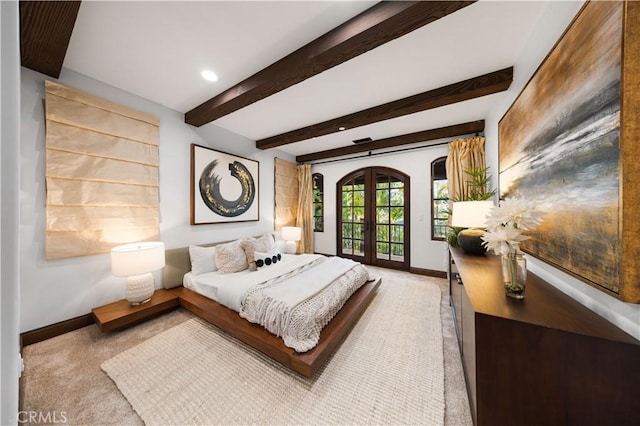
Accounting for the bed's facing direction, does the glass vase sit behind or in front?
in front

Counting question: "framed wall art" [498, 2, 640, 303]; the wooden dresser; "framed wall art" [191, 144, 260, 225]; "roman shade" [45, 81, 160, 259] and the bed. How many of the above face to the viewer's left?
2

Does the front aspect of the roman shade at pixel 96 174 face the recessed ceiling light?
yes

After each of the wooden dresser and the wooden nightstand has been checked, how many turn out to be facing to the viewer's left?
1

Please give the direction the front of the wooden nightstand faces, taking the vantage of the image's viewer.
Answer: facing the viewer and to the right of the viewer

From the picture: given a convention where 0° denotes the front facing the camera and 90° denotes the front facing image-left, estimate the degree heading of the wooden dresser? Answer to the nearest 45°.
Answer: approximately 90°

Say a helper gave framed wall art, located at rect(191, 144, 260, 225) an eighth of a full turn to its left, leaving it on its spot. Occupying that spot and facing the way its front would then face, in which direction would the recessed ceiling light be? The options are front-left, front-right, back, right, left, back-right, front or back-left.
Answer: right

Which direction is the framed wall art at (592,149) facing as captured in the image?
to the viewer's left

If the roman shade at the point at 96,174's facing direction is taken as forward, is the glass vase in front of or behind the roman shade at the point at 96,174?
in front

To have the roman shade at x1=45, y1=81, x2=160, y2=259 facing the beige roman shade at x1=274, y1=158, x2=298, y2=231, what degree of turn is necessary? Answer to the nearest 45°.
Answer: approximately 45° to its left

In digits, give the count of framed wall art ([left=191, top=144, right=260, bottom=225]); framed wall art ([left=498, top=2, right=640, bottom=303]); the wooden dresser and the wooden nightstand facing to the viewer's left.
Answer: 2

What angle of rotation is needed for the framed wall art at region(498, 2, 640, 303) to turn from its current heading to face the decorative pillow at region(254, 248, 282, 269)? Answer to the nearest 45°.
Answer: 0° — it already faces it

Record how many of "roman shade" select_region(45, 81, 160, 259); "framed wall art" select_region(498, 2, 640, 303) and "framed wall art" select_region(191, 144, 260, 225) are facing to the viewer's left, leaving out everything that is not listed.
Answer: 1

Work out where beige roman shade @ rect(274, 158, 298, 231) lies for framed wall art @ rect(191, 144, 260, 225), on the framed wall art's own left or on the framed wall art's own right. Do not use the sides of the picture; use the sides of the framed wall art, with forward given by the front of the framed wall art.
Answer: on the framed wall art's own left

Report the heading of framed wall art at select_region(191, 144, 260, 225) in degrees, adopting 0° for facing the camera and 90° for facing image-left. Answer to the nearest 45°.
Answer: approximately 315°
